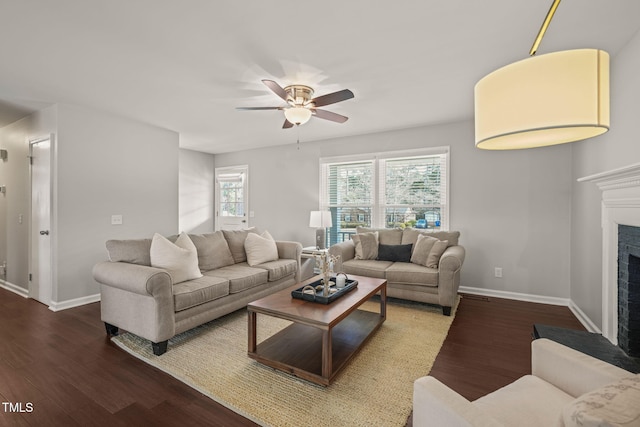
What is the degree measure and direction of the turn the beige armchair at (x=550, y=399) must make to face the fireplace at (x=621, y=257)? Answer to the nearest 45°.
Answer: approximately 45° to its right

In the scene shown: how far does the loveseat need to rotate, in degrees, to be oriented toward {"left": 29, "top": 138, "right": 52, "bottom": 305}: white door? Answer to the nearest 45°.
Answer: approximately 45° to its right

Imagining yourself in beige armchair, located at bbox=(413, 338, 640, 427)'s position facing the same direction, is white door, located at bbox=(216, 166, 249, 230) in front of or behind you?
in front

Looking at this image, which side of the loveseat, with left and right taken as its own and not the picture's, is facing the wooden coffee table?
front

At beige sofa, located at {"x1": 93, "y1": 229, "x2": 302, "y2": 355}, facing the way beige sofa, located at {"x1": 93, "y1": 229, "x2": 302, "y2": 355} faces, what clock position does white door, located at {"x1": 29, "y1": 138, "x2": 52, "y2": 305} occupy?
The white door is roughly at 6 o'clock from the beige sofa.

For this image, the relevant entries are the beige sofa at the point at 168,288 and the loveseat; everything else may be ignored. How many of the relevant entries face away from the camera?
0

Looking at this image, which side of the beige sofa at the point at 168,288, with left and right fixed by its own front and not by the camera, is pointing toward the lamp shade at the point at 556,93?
front

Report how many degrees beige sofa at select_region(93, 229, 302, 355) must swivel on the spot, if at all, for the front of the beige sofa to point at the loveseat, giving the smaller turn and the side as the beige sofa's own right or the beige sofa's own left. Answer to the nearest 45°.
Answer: approximately 45° to the beige sofa's own left

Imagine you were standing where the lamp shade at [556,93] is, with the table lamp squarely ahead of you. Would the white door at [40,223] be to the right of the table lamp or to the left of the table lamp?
left

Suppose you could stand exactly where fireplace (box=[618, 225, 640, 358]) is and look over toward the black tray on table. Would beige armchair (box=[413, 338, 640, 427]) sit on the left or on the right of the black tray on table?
left

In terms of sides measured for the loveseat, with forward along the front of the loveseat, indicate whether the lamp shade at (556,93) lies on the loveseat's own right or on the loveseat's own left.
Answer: on the loveseat's own left

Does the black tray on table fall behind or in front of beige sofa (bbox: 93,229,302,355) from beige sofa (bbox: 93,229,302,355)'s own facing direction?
in front

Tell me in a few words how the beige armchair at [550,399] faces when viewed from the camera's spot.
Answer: facing away from the viewer and to the left of the viewer
